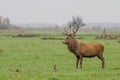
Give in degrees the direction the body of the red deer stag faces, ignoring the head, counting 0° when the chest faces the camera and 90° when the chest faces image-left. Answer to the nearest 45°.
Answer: approximately 90°
